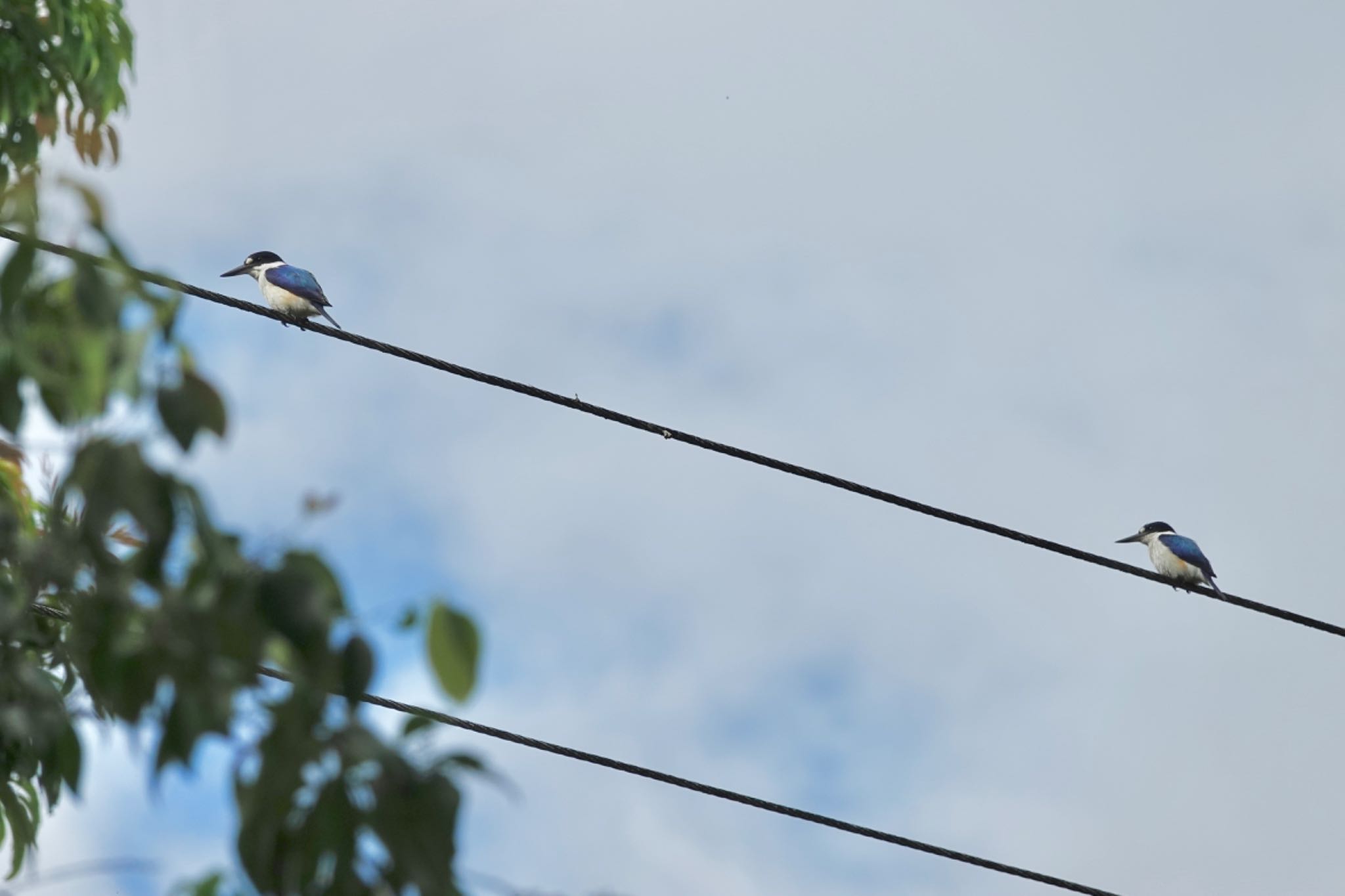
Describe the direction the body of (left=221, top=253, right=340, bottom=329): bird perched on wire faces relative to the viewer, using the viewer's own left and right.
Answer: facing to the left of the viewer

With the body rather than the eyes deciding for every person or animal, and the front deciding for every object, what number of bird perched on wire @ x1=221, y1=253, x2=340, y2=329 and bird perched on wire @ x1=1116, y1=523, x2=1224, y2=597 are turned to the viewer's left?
2

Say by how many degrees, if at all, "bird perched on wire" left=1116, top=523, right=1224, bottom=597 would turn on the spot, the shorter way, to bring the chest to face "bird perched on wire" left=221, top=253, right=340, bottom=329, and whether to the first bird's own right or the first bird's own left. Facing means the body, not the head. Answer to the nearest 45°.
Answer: approximately 45° to the first bird's own left

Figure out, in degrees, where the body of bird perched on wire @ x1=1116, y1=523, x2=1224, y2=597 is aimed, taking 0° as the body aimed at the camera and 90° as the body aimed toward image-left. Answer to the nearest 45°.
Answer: approximately 90°

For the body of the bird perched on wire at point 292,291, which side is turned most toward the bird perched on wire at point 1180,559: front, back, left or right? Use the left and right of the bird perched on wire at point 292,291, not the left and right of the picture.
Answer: back
